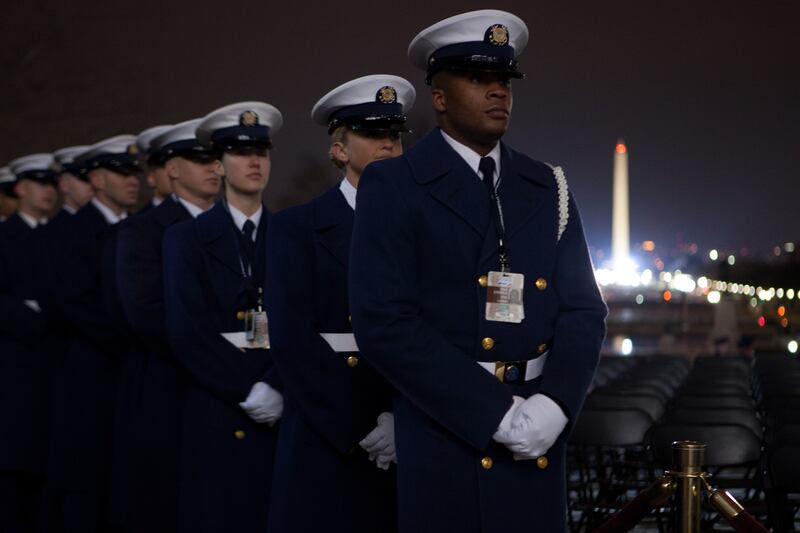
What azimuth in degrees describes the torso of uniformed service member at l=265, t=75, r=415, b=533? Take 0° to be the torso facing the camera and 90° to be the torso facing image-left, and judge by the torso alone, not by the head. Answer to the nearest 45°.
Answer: approximately 315°

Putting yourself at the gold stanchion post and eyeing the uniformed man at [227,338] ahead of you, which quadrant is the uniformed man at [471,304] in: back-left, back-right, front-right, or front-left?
front-left

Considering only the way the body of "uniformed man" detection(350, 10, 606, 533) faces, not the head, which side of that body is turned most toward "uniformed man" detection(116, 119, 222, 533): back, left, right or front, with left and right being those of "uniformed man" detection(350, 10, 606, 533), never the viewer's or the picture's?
back

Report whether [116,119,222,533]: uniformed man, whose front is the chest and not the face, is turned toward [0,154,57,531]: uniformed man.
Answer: no

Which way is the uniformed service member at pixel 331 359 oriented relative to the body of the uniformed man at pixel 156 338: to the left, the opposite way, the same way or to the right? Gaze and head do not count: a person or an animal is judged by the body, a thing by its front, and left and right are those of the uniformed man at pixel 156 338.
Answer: the same way

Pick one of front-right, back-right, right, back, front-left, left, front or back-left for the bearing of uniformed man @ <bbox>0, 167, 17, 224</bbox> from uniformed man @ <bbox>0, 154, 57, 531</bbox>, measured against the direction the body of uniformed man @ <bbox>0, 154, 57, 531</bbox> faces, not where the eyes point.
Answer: back-left

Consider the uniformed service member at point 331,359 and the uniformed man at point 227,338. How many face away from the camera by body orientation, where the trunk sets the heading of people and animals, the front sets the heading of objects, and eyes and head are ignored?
0

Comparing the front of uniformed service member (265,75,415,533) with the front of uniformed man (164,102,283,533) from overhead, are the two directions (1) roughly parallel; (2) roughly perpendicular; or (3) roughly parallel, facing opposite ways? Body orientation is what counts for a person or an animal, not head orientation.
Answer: roughly parallel

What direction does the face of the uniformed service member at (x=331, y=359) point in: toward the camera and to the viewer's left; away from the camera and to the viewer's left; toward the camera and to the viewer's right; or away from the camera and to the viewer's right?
toward the camera and to the viewer's right

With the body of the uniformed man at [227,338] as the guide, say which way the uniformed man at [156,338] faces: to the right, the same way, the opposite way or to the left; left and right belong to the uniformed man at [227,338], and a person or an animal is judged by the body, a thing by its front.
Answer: the same way

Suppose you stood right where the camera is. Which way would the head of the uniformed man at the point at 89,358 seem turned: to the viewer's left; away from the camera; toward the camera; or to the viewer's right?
to the viewer's right

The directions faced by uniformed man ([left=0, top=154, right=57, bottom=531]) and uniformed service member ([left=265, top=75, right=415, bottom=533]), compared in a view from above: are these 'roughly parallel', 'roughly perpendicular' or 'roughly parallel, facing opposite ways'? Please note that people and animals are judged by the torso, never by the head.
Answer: roughly parallel

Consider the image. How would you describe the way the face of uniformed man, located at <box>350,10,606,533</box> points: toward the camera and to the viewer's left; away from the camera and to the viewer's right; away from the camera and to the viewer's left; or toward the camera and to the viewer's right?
toward the camera and to the viewer's right

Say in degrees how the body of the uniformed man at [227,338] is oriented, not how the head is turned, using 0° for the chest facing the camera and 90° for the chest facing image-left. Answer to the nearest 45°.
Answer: approximately 315°

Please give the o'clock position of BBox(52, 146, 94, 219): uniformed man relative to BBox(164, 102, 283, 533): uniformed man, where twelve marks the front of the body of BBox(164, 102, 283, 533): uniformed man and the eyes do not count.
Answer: BBox(52, 146, 94, 219): uniformed man is roughly at 7 o'clock from BBox(164, 102, 283, 533): uniformed man.

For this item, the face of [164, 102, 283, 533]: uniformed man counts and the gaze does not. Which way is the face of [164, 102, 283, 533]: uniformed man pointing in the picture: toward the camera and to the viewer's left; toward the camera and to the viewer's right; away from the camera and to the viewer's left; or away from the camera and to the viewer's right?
toward the camera and to the viewer's right

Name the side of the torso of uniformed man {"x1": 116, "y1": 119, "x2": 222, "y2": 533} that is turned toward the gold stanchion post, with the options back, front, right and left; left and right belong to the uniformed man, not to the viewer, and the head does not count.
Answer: front

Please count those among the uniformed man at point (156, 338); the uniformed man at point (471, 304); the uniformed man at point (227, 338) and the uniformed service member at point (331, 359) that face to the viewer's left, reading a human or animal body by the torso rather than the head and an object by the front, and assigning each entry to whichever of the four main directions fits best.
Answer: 0

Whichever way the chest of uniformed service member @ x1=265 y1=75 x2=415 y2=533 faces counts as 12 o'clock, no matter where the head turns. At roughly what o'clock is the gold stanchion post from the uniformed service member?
The gold stanchion post is roughly at 12 o'clock from the uniformed service member.

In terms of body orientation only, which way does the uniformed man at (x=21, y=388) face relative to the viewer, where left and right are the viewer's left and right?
facing the viewer and to the right of the viewer

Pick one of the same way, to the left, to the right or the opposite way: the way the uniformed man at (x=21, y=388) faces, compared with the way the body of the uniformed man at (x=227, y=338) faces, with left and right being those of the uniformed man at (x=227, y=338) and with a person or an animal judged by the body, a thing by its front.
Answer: the same way
